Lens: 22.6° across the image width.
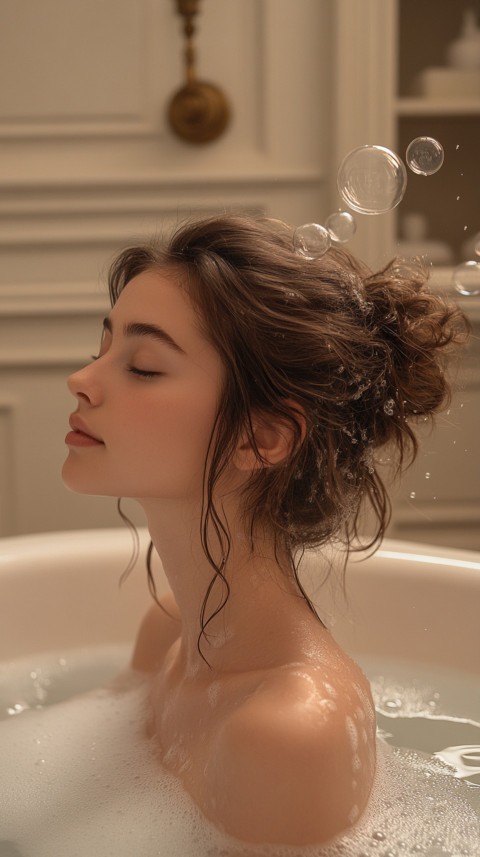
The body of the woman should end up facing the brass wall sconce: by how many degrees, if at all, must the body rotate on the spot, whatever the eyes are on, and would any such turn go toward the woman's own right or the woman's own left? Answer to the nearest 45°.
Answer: approximately 135° to the woman's own right

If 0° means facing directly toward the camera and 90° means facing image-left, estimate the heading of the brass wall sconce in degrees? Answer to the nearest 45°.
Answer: approximately 0°

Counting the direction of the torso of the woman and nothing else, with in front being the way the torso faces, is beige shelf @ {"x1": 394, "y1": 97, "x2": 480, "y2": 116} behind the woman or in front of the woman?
behind
